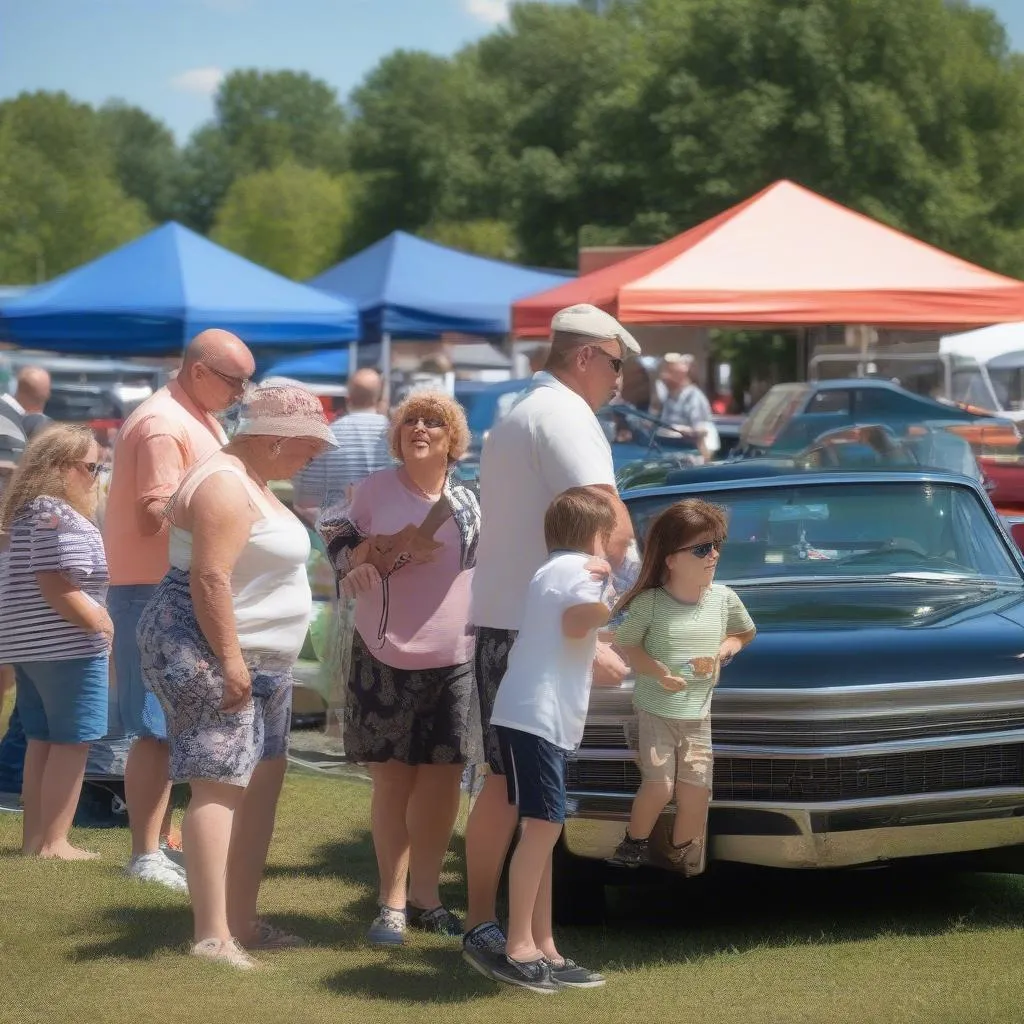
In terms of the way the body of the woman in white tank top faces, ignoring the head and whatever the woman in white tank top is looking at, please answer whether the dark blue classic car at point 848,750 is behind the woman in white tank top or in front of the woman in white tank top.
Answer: in front

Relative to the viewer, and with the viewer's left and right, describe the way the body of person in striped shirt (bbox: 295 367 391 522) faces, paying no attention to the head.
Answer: facing away from the viewer

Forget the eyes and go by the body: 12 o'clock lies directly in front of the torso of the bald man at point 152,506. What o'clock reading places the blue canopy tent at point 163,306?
The blue canopy tent is roughly at 9 o'clock from the bald man.

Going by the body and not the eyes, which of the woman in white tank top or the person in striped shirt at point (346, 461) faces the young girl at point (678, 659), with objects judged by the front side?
the woman in white tank top

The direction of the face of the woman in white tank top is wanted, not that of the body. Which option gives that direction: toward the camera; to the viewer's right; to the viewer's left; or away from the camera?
to the viewer's right

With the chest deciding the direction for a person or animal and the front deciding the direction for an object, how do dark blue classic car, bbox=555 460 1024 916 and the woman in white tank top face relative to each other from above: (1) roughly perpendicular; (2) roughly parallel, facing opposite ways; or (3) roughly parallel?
roughly perpendicular

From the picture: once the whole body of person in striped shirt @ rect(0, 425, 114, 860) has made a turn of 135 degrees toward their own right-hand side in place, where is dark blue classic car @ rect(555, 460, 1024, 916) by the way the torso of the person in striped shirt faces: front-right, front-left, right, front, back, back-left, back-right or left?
left

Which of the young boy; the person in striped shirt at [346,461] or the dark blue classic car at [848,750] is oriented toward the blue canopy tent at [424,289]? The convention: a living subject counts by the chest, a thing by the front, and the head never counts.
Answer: the person in striped shirt

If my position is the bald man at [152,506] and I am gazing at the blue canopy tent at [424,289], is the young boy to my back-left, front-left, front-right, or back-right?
back-right

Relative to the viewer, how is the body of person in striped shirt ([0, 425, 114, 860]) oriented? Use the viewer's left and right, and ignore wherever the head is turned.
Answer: facing to the right of the viewer

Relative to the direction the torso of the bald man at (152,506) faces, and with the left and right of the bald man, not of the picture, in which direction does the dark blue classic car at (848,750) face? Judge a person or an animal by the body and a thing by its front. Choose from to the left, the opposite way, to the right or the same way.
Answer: to the right

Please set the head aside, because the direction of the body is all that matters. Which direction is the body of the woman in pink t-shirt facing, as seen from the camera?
toward the camera

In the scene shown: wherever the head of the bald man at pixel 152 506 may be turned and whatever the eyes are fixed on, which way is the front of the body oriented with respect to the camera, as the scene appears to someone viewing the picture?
to the viewer's right

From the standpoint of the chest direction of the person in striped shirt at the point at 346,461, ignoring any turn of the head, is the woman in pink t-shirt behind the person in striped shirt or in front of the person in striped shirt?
behind

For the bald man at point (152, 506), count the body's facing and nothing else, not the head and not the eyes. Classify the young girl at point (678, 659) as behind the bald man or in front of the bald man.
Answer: in front
